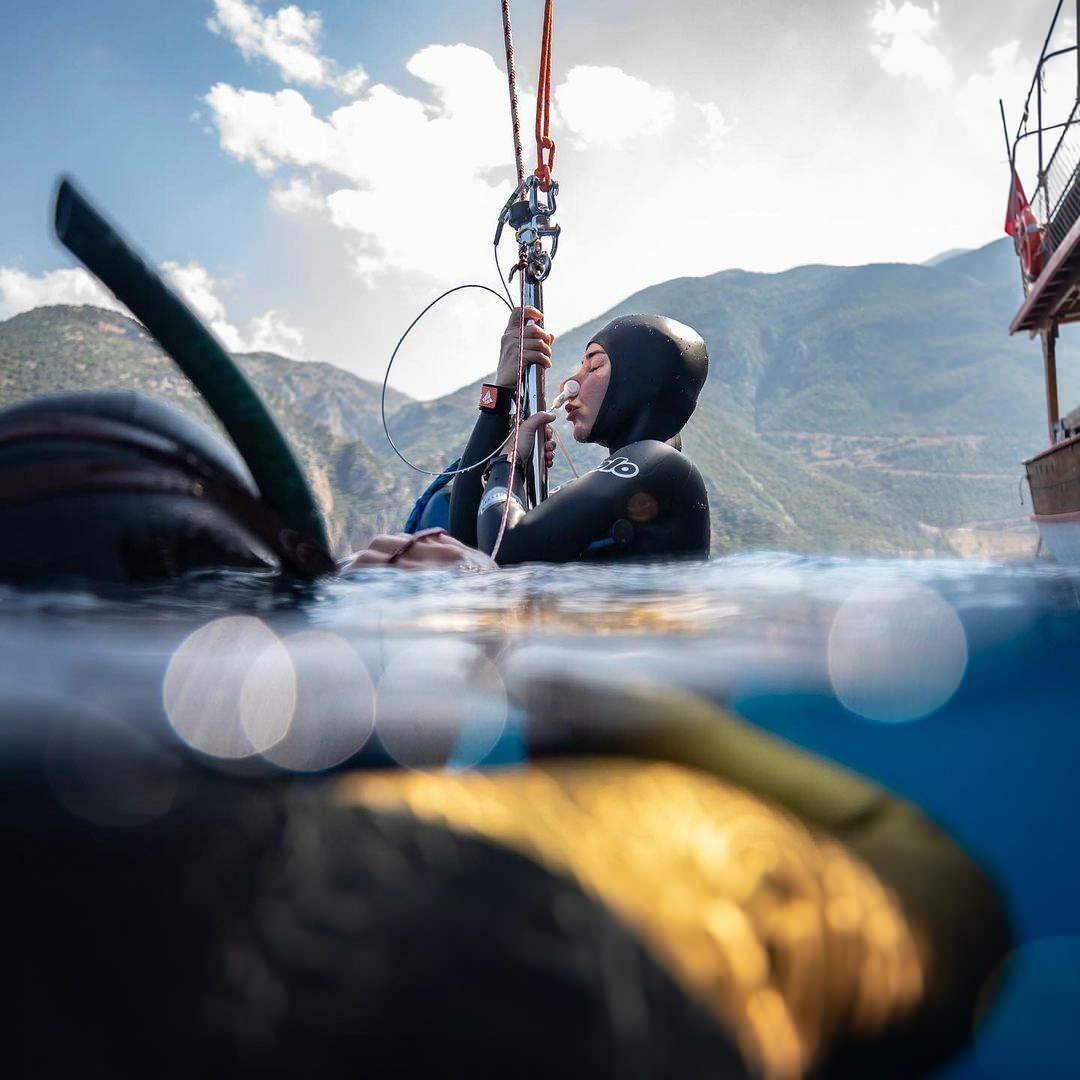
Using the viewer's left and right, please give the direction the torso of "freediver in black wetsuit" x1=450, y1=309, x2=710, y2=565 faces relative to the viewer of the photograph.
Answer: facing to the left of the viewer

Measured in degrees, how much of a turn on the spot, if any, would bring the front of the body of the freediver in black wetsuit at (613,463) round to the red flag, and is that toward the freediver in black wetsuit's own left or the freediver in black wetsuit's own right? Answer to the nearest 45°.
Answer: approximately 135° to the freediver in black wetsuit's own right
